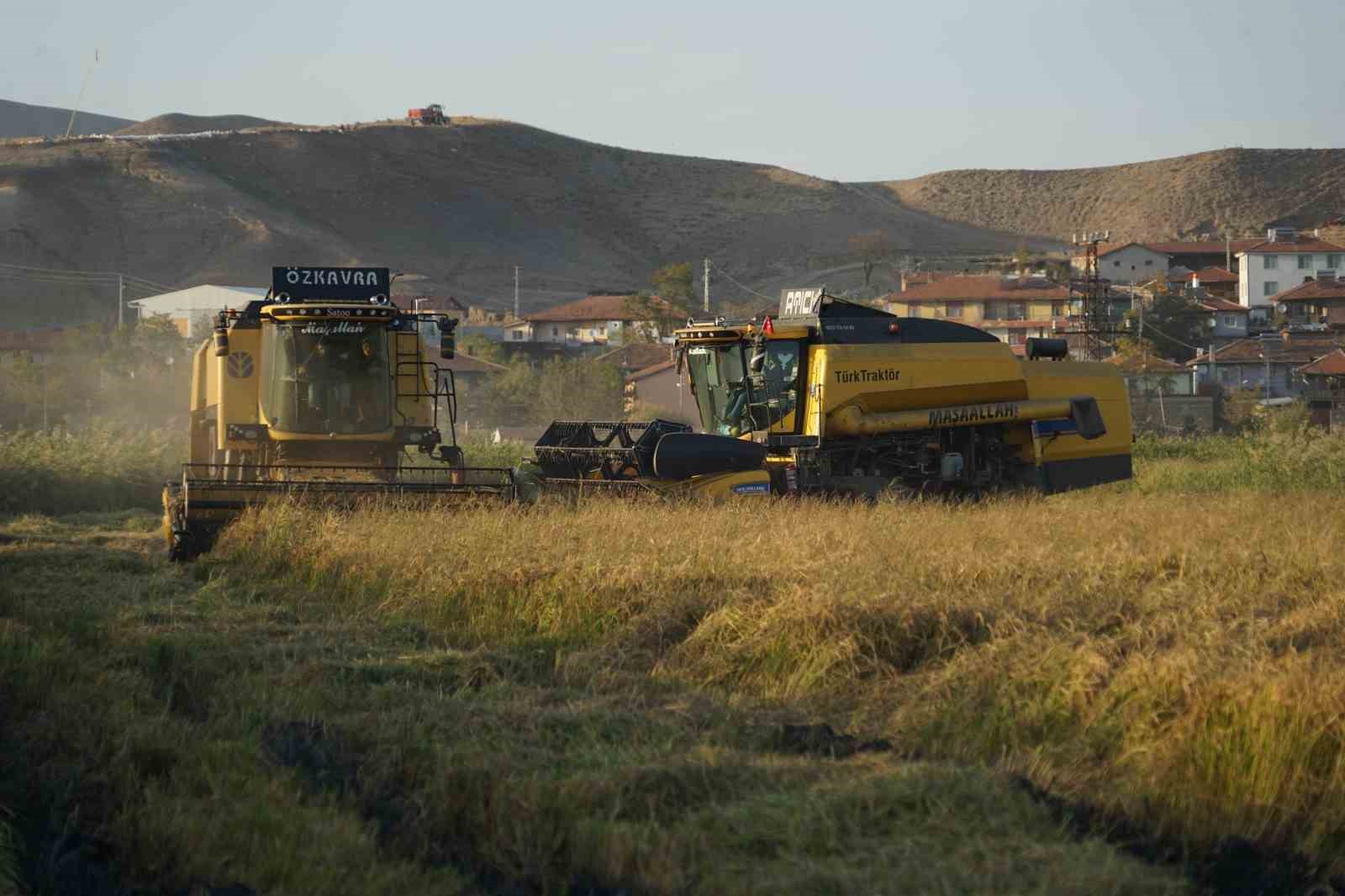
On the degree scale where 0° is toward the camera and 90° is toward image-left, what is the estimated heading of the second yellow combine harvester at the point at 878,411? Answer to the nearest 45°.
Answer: approximately 45°
